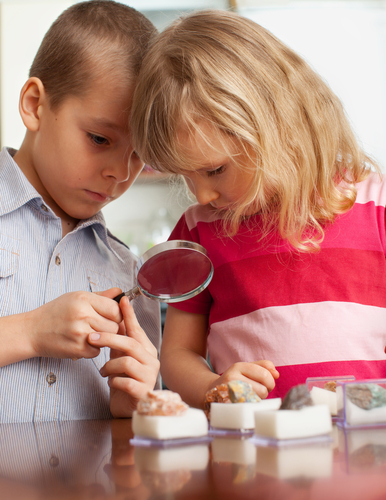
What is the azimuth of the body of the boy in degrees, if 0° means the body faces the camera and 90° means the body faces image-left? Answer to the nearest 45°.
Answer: approximately 315°

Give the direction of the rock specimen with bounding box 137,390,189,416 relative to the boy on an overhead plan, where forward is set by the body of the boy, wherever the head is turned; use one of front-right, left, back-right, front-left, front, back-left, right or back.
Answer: front-right

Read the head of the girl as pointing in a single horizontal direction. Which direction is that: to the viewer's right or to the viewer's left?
to the viewer's left

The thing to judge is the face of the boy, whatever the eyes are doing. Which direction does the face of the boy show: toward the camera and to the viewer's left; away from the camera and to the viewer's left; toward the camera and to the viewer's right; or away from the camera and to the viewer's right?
toward the camera and to the viewer's right
